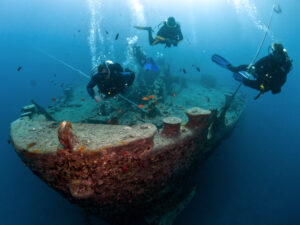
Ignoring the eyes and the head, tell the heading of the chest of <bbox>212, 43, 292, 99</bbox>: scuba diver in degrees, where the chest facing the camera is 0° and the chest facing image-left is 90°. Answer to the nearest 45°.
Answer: approximately 315°

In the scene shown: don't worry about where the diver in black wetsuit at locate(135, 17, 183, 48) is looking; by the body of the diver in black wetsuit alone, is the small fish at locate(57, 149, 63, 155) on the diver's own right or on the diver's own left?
on the diver's own right

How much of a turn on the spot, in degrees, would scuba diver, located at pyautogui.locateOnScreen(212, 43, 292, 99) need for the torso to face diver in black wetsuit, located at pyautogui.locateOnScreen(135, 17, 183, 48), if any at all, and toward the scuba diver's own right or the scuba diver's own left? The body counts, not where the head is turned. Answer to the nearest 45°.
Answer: approximately 180°

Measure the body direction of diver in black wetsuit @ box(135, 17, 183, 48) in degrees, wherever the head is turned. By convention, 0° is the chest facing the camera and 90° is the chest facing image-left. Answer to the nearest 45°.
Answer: approximately 315°

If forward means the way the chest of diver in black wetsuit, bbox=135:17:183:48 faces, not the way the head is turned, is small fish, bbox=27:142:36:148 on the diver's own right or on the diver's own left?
on the diver's own right
